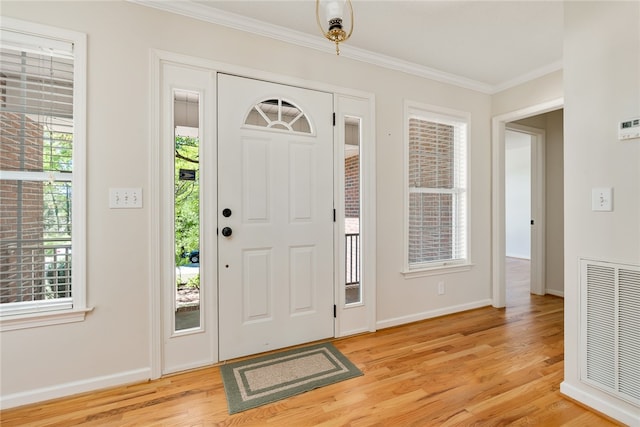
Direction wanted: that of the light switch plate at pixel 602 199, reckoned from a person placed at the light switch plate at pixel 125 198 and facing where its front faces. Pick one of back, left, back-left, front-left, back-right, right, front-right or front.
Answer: front-left

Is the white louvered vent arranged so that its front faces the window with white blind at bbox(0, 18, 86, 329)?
yes

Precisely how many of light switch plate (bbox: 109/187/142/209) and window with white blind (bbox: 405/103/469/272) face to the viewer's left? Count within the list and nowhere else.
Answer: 0

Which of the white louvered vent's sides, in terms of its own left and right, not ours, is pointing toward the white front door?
front

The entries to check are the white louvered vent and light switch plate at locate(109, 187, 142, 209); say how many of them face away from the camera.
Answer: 0

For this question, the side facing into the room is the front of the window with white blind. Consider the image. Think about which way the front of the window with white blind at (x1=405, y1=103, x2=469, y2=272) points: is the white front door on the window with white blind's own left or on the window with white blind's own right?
on the window with white blind's own right

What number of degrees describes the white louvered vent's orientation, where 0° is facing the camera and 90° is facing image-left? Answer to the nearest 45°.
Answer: approximately 45°

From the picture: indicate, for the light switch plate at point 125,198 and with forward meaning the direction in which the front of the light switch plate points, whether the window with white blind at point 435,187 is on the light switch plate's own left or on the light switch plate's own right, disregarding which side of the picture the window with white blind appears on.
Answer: on the light switch plate's own left

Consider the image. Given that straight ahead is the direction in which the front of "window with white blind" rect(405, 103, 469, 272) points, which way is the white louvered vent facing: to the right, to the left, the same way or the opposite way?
to the right

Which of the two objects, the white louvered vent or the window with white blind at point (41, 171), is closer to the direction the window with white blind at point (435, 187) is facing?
the white louvered vent

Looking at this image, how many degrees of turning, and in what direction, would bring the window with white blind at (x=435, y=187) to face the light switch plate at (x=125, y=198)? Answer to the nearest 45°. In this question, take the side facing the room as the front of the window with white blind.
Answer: approximately 90° to its right

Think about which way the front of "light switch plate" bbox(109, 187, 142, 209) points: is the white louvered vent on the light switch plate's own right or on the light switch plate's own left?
on the light switch plate's own left
